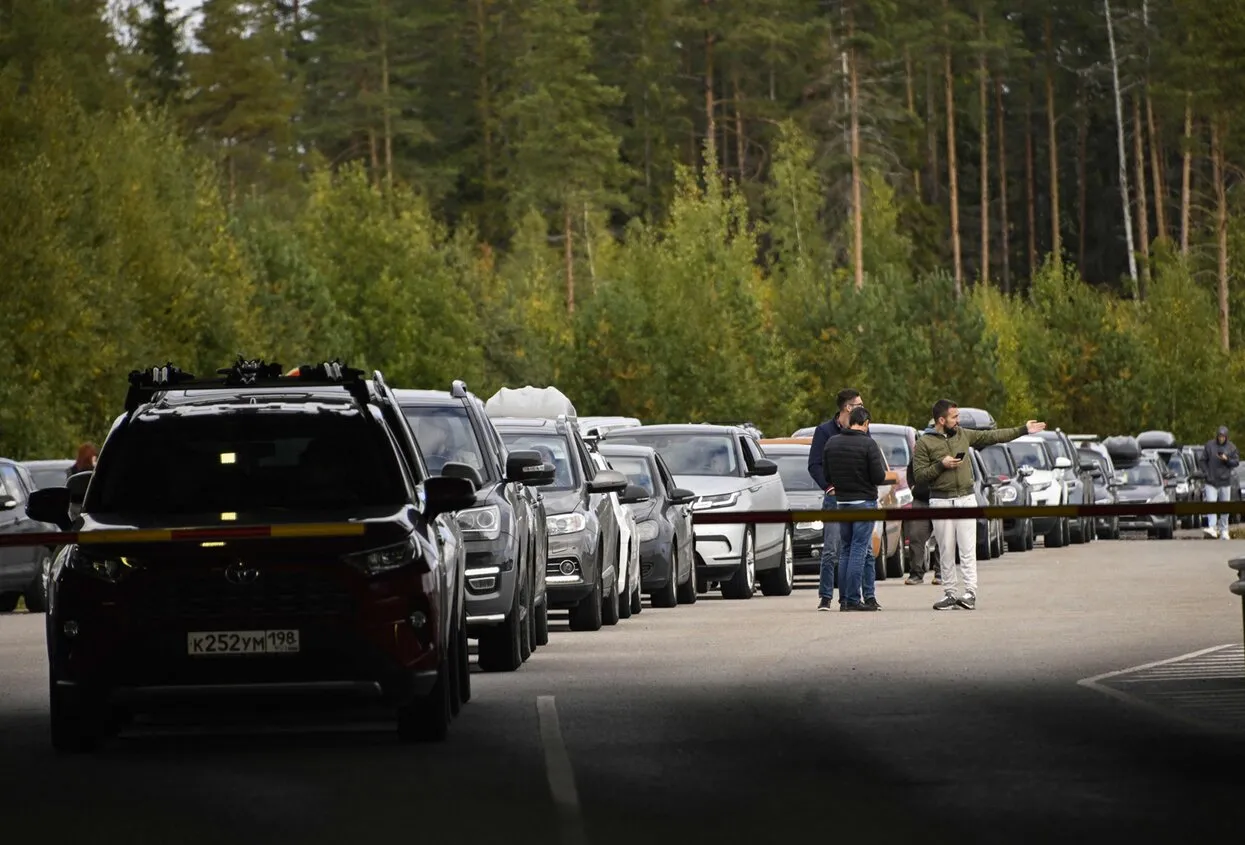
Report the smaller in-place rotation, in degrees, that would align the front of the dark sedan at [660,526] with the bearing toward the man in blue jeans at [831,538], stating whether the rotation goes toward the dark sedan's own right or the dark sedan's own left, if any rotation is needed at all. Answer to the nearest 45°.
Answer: approximately 45° to the dark sedan's own left

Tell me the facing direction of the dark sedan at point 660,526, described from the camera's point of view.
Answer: facing the viewer

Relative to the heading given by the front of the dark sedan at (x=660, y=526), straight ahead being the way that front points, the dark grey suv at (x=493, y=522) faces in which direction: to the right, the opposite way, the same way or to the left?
the same way

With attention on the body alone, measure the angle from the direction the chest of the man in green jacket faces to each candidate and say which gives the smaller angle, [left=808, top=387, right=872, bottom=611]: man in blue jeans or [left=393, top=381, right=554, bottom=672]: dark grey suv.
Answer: the dark grey suv

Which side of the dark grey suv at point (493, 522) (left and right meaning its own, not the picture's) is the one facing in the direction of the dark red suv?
front

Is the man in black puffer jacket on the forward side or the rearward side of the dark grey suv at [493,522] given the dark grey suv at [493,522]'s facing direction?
on the rearward side

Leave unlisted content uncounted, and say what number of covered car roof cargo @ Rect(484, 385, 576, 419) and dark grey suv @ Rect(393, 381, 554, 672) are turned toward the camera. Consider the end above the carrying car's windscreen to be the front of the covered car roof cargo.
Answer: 2

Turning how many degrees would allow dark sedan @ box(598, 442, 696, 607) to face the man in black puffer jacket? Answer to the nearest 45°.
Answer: approximately 45° to its left

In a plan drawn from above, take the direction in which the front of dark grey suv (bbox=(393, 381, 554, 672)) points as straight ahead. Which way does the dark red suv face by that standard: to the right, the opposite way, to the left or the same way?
the same way

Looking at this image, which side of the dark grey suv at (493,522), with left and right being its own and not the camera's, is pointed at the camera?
front

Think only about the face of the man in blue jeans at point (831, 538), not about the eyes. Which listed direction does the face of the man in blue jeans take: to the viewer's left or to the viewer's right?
to the viewer's right
